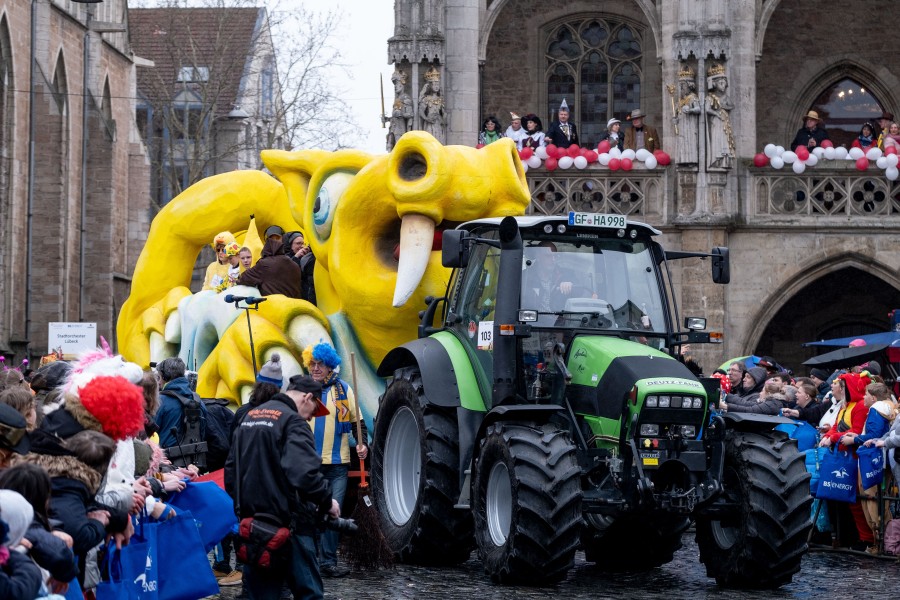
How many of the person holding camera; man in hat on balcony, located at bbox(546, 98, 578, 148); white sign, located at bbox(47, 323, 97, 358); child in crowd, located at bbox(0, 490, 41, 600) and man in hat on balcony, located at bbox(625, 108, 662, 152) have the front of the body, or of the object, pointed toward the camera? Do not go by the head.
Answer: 3

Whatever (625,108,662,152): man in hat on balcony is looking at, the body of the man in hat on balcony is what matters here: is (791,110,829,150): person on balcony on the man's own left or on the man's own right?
on the man's own left

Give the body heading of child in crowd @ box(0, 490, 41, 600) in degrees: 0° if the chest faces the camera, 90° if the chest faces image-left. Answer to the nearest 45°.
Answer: approximately 225°

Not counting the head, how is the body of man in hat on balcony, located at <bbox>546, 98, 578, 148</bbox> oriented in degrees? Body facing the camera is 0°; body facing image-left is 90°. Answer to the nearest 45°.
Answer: approximately 0°

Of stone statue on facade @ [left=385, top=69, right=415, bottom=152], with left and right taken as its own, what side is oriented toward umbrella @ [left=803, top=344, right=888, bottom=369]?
left

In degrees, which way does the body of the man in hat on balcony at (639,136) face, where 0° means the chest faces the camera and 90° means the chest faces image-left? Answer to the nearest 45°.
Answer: approximately 0°

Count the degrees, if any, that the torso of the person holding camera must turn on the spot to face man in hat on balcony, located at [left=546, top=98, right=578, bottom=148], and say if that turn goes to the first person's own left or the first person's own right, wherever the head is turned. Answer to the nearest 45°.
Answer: approximately 45° to the first person's own left

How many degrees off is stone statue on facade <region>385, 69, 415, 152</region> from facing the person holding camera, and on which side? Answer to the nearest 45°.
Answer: approximately 45° to its left

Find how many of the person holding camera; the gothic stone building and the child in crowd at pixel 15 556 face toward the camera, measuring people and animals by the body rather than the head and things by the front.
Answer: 1

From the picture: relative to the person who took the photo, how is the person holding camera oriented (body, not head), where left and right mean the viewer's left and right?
facing away from the viewer and to the right of the viewer

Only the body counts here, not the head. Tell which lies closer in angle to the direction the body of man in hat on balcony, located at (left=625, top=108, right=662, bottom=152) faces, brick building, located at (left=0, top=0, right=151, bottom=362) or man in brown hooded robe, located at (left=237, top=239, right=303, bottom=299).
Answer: the man in brown hooded robe
